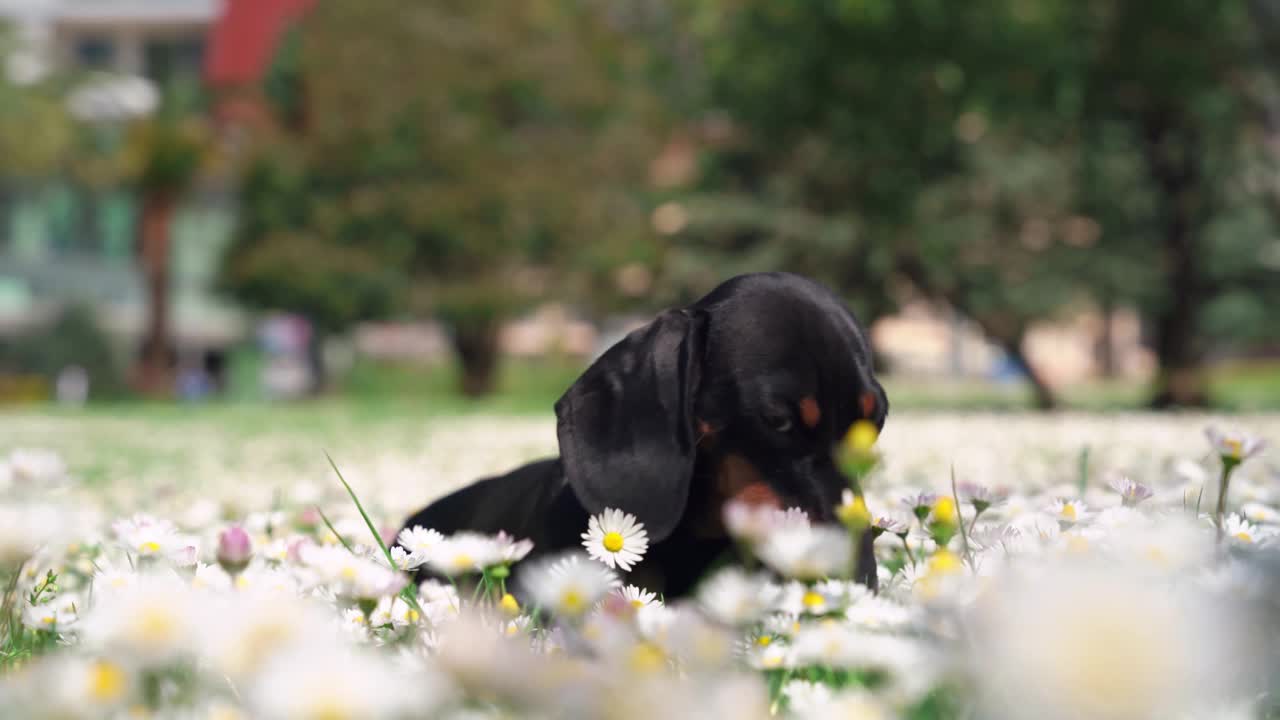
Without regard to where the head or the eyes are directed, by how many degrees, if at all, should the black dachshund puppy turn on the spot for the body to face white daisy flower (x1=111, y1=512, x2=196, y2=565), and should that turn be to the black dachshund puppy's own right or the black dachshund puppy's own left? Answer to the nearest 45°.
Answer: approximately 90° to the black dachshund puppy's own right

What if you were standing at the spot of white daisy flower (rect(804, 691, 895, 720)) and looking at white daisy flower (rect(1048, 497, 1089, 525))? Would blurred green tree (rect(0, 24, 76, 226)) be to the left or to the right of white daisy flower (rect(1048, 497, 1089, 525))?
left

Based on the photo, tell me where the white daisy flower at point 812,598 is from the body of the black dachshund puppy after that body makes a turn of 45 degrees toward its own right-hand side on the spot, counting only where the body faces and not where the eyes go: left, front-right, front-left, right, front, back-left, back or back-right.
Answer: front

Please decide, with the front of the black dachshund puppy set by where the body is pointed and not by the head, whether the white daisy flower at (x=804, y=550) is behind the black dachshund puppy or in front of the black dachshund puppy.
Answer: in front

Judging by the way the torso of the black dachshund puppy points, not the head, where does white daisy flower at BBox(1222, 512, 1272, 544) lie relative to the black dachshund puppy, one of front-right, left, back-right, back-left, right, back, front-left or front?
front

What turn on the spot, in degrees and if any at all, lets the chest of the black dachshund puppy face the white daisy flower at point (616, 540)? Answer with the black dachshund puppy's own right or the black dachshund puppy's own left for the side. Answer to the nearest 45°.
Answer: approximately 45° to the black dachshund puppy's own right

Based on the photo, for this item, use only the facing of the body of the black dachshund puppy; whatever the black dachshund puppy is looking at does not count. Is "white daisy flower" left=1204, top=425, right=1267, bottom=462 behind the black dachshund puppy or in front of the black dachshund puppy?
in front

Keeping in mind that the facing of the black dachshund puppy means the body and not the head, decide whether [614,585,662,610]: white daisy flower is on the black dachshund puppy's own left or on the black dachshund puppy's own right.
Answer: on the black dachshund puppy's own right

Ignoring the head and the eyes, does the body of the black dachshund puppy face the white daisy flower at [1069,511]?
yes

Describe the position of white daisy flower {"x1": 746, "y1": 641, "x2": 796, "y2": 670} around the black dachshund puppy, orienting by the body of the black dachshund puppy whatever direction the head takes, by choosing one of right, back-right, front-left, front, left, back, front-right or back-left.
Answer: front-right

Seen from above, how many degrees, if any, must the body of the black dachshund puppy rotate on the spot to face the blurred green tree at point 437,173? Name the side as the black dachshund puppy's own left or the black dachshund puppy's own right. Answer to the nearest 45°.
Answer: approximately 135° to the black dachshund puppy's own left

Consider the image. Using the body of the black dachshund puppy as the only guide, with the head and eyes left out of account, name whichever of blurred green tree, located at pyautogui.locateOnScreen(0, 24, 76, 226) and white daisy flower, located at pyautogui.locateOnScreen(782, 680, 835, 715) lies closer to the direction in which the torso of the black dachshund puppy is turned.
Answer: the white daisy flower

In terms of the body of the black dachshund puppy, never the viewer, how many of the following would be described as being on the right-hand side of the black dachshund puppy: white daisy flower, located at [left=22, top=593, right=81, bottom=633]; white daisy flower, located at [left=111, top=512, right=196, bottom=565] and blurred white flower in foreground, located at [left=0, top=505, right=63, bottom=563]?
3

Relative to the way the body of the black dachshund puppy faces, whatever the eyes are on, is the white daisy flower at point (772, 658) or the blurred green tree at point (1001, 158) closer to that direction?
the white daisy flower
